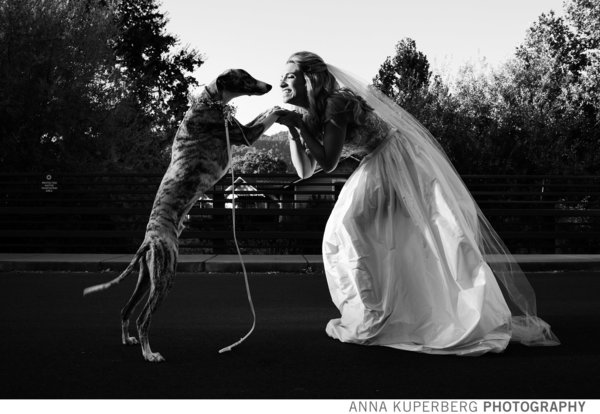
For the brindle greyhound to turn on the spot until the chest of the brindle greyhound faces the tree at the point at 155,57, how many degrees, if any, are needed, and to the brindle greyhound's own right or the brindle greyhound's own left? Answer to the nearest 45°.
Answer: approximately 90° to the brindle greyhound's own left

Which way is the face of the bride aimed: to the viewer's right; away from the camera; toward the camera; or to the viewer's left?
to the viewer's left

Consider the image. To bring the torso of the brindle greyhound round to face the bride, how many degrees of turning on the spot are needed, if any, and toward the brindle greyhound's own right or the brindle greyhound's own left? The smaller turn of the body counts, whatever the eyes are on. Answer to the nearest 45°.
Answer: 0° — it already faces them

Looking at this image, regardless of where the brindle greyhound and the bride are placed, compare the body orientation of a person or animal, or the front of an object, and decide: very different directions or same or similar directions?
very different directions

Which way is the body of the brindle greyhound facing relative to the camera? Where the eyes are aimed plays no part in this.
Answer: to the viewer's right

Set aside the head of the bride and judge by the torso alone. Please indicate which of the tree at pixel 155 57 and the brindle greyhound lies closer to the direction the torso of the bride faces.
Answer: the brindle greyhound

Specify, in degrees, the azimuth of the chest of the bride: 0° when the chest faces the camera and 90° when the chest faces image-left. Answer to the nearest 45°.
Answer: approximately 90°

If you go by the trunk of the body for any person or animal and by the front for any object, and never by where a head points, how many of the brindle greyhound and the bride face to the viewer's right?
1

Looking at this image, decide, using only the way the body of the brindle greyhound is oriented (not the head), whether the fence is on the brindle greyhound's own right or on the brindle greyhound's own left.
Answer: on the brindle greyhound's own left

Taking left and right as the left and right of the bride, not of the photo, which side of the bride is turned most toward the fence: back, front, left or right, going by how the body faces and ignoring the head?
right

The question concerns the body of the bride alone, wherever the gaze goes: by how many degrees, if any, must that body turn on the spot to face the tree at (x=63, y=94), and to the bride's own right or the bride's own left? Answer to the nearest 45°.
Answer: approximately 45° to the bride's own right

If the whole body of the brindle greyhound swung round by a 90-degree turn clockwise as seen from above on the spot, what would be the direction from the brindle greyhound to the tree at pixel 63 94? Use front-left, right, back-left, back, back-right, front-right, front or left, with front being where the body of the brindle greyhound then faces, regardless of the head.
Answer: back
